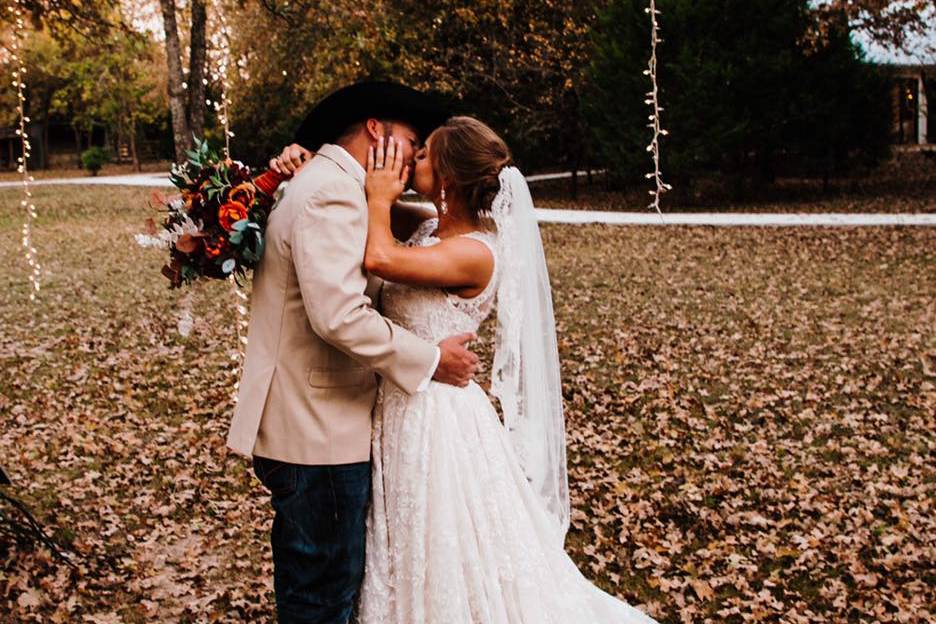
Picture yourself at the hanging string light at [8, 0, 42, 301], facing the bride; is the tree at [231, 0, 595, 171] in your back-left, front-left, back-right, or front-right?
back-left

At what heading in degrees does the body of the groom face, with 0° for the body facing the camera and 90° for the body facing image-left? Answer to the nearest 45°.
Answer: approximately 270°

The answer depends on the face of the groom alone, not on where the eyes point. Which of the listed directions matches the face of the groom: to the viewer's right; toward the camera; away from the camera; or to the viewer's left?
to the viewer's right

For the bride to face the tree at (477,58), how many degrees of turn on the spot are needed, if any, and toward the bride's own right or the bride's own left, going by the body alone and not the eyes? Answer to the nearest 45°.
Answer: approximately 90° to the bride's own right

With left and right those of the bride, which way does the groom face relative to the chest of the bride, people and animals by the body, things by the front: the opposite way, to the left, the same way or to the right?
the opposite way

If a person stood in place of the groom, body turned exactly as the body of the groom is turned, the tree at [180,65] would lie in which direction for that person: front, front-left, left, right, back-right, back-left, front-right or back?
left

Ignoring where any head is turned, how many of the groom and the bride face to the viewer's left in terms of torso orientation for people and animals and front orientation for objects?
1

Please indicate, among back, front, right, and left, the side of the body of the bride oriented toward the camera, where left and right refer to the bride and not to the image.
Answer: left

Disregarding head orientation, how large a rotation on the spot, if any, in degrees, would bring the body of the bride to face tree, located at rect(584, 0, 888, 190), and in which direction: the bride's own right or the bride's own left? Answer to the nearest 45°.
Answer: approximately 90° to the bride's own right
